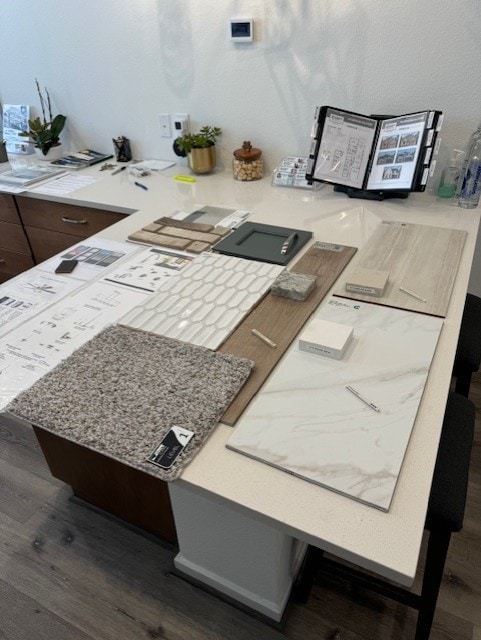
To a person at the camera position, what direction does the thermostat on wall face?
facing the viewer

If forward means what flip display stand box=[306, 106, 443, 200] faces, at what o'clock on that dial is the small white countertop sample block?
The small white countertop sample block is roughly at 12 o'clock from the flip display stand.

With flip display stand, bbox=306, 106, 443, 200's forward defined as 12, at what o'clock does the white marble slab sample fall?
The white marble slab sample is roughly at 12 o'clock from the flip display stand.

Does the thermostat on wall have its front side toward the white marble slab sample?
yes

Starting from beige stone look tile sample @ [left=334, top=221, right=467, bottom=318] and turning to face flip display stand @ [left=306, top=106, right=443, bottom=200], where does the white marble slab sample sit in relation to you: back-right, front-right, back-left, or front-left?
back-left

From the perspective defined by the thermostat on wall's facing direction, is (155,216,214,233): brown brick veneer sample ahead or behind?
ahead

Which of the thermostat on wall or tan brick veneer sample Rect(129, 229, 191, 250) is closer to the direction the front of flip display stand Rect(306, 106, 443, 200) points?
the tan brick veneer sample

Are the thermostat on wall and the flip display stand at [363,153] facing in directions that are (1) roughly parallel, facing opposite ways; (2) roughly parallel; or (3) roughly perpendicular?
roughly parallel

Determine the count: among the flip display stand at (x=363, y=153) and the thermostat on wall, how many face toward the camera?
2

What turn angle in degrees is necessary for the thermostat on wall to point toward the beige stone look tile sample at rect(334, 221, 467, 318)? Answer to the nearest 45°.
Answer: approximately 45° to its left

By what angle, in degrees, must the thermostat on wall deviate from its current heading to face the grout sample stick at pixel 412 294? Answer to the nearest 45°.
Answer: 0° — it already faces it

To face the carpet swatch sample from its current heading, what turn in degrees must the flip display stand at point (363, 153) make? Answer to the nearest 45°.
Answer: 0° — it already faces it
